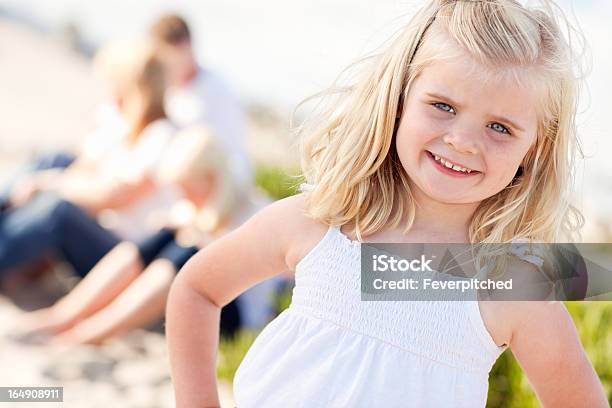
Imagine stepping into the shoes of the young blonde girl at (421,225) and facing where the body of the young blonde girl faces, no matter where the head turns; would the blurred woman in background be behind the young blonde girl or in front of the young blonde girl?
behind

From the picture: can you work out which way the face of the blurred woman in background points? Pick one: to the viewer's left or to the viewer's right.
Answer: to the viewer's left

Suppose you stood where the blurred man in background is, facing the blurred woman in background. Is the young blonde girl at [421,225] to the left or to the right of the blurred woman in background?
left

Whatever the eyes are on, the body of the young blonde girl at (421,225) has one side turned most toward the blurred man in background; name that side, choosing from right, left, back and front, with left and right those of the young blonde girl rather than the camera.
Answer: back

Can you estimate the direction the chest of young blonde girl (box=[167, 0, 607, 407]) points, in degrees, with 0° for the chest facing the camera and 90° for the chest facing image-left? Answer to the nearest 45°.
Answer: approximately 0°
